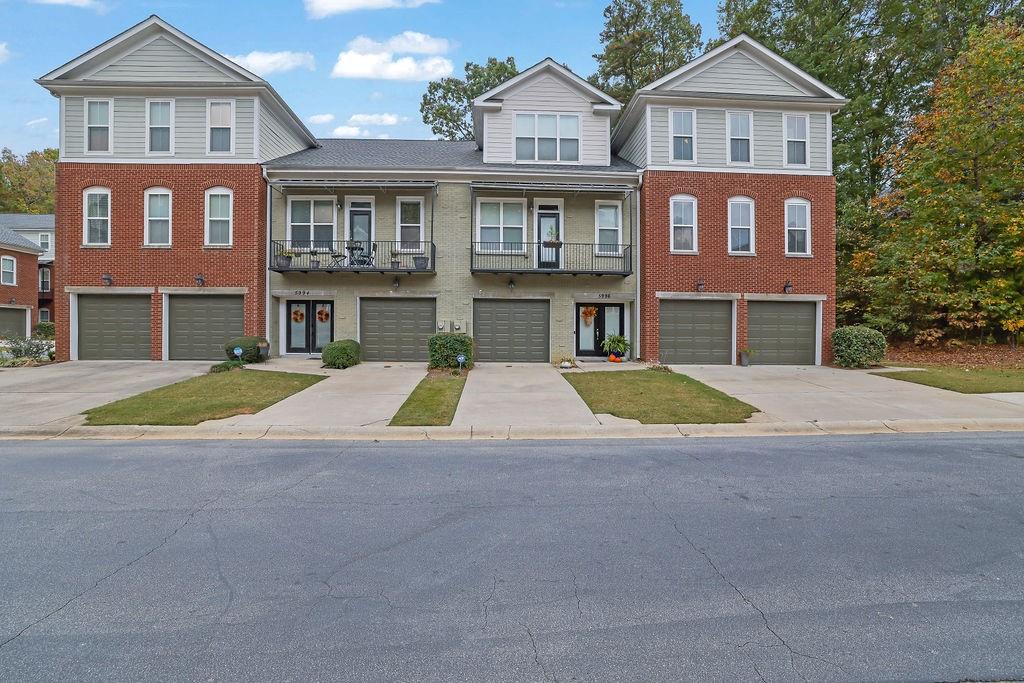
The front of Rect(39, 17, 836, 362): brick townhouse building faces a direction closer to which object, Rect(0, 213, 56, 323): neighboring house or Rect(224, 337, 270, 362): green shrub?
the green shrub

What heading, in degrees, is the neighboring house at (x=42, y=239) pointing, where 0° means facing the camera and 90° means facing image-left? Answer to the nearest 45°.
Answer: approximately 0°

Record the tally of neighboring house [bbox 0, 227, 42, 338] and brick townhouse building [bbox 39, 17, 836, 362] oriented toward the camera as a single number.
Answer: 2

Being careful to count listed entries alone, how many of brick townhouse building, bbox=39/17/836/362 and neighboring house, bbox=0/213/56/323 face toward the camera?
2

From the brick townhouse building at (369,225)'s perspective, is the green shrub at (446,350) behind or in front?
in front

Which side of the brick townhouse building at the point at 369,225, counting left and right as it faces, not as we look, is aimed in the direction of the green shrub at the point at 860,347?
left

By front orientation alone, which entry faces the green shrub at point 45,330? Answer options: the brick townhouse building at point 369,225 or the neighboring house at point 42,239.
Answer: the neighboring house at point 42,239
